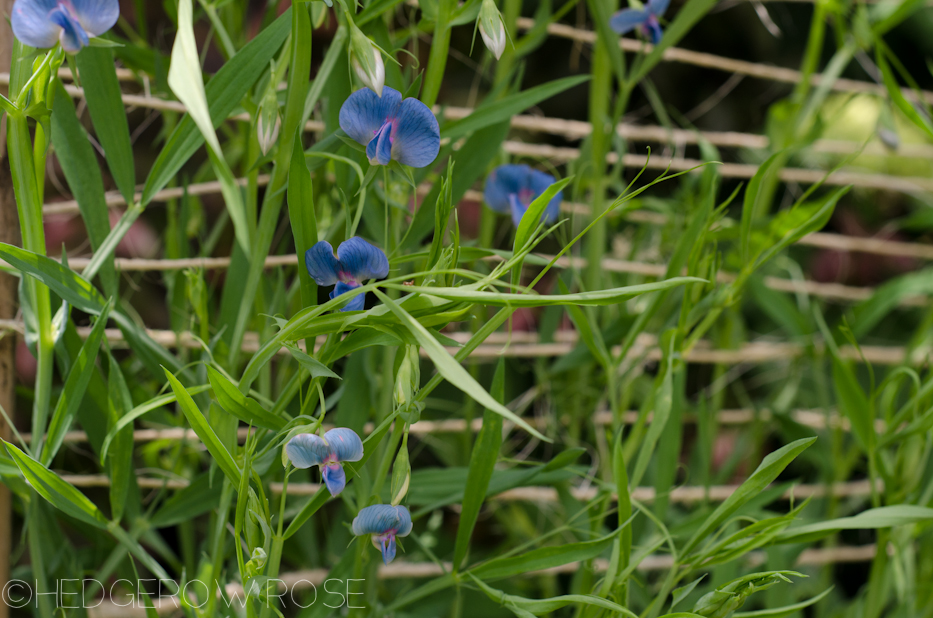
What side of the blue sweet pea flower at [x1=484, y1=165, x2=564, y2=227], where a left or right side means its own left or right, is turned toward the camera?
front

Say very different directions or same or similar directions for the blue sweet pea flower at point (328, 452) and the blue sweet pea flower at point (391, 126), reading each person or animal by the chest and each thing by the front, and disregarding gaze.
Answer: same or similar directions

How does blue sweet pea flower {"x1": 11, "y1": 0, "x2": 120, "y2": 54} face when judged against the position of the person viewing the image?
facing the viewer

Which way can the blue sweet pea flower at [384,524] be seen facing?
toward the camera

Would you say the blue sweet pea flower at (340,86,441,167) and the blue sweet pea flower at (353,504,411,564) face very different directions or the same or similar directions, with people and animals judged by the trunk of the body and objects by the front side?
same or similar directions

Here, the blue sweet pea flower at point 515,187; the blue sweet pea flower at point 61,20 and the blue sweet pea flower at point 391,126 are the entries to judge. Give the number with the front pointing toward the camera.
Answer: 3

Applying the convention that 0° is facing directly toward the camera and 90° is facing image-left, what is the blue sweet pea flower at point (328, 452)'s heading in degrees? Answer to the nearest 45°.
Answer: approximately 0°

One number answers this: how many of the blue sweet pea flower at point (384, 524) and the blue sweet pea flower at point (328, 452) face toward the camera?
2

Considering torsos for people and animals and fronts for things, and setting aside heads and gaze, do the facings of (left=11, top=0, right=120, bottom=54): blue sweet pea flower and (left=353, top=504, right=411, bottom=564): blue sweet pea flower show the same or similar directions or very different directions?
same or similar directions
